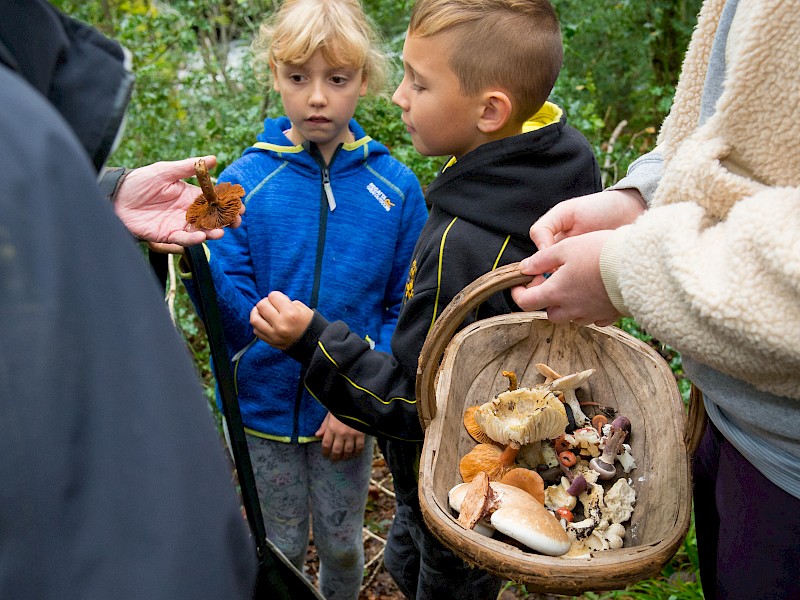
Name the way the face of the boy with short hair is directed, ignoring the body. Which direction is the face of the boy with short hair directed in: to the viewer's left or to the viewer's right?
to the viewer's left

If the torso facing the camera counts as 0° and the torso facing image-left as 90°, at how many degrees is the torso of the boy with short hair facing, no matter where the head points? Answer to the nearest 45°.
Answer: approximately 90°
